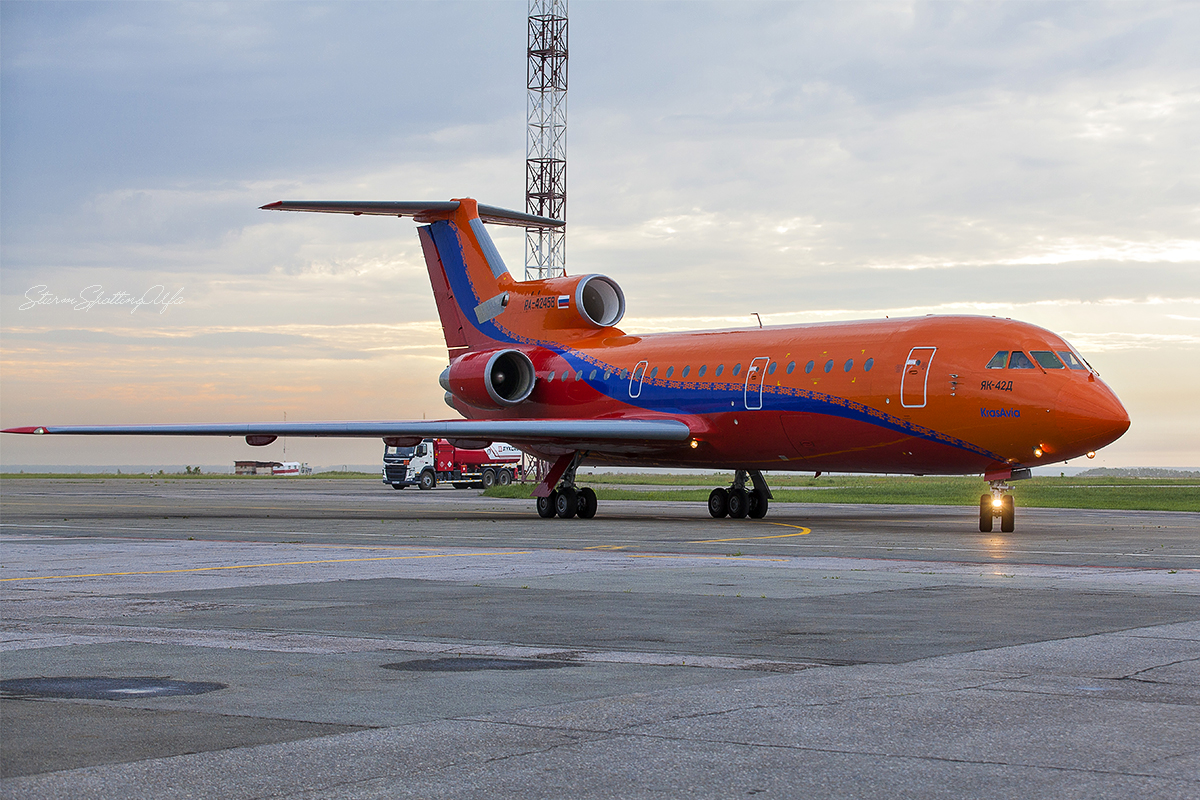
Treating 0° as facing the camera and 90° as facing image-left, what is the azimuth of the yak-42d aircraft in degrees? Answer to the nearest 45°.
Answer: approximately 315°
